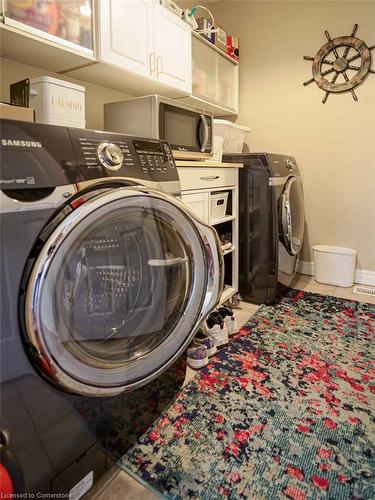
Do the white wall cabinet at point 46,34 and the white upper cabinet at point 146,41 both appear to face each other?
no

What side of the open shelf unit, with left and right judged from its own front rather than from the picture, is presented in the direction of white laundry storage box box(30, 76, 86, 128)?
right

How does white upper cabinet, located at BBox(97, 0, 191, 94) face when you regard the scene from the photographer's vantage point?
facing the viewer and to the right of the viewer

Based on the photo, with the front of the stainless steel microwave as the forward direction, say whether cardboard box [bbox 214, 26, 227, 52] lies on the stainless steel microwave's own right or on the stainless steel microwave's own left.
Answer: on the stainless steel microwave's own left

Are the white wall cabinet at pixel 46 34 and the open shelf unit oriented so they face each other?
no

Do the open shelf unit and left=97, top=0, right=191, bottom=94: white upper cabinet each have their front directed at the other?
no

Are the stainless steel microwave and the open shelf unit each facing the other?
no

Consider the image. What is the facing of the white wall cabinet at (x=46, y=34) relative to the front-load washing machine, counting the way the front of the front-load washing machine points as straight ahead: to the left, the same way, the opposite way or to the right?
the same way

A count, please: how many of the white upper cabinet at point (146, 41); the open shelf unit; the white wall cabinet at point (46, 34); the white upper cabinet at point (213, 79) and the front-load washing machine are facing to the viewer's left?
0

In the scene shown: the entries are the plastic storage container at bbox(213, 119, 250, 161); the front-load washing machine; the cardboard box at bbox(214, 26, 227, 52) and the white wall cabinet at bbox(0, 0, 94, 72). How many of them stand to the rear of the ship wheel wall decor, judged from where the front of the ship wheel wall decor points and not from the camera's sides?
0

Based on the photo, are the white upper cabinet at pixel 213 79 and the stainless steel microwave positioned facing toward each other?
no

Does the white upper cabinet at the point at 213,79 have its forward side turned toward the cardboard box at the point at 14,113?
no
